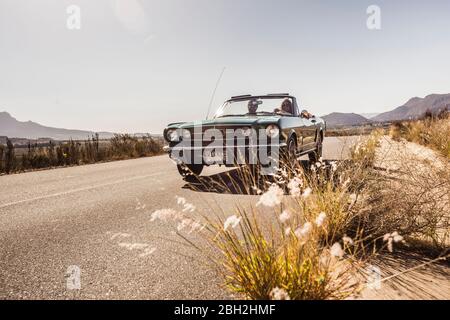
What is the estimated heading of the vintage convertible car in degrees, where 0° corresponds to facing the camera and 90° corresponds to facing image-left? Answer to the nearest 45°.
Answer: approximately 45°
